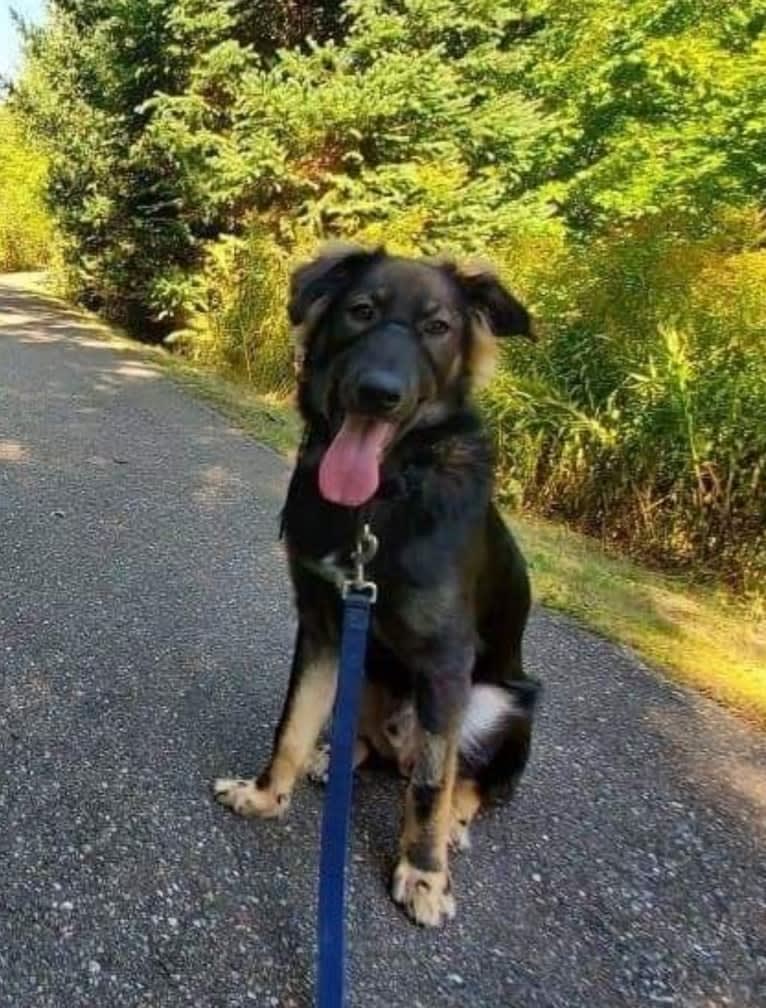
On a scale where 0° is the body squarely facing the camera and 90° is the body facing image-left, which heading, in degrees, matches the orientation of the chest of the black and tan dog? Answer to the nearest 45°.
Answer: approximately 45°
